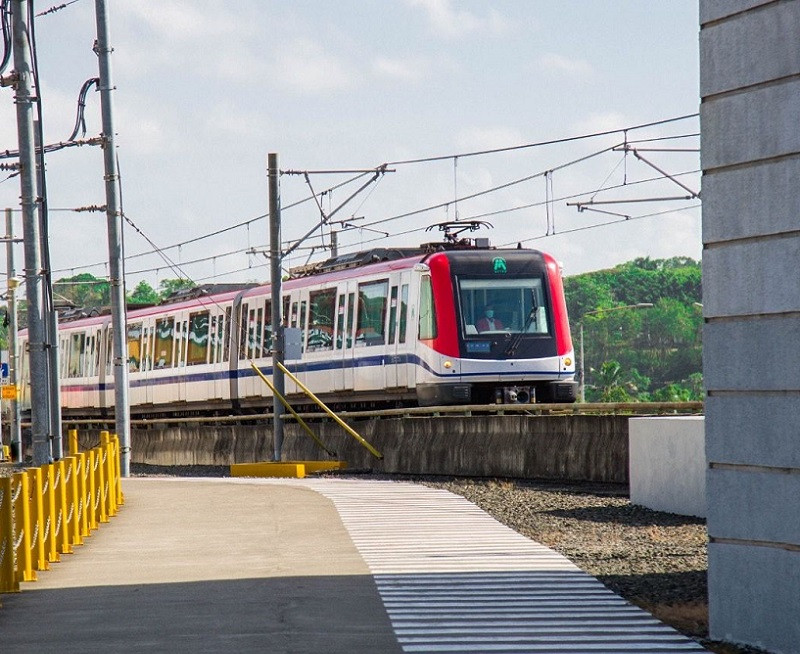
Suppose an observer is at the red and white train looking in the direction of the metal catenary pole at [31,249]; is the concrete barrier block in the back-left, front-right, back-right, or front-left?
front-left

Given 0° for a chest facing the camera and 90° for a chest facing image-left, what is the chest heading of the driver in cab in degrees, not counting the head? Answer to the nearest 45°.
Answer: approximately 315°

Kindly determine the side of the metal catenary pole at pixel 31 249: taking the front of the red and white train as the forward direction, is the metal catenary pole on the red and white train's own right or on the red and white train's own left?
on the red and white train's own right

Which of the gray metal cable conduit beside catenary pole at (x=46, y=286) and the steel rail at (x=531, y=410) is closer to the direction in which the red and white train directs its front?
the steel rail

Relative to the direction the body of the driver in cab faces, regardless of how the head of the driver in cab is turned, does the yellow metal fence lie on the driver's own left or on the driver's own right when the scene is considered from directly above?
on the driver's own right

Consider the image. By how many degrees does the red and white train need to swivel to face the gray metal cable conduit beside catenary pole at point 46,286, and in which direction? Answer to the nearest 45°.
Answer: approximately 90° to its right

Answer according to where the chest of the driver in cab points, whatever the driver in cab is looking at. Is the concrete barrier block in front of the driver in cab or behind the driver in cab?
in front

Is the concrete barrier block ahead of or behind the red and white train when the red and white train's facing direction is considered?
ahead

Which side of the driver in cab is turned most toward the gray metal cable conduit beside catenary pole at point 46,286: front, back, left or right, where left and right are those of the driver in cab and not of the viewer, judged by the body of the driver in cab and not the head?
right

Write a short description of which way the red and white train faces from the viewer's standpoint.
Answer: facing the viewer and to the right of the viewer
